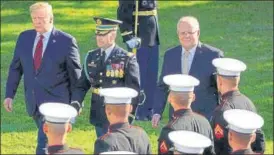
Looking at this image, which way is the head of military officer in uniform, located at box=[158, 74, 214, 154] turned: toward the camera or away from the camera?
away from the camera

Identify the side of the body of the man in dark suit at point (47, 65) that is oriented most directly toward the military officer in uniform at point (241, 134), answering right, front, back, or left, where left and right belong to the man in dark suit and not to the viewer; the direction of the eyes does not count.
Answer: left

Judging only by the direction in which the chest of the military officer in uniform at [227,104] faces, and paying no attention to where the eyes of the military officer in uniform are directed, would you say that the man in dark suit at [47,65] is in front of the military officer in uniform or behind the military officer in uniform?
in front

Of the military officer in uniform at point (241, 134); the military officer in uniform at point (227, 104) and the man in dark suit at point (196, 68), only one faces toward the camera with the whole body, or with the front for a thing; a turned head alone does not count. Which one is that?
the man in dark suit

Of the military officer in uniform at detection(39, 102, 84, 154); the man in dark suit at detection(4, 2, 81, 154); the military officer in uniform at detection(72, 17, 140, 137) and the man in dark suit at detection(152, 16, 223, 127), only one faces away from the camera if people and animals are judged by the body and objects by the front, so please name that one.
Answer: the military officer in uniform at detection(39, 102, 84, 154)

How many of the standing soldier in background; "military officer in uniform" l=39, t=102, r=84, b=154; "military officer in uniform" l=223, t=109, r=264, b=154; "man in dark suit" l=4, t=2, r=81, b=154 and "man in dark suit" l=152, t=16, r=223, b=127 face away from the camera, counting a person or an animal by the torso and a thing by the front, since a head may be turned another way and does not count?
2

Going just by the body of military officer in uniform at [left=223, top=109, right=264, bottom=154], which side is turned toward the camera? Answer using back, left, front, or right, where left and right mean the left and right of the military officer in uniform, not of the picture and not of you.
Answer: back

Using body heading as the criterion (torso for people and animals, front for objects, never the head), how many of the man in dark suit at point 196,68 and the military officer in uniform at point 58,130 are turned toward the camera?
1

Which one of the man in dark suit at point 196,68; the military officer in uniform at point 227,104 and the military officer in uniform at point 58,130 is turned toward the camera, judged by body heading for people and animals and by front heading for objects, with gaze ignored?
the man in dark suit

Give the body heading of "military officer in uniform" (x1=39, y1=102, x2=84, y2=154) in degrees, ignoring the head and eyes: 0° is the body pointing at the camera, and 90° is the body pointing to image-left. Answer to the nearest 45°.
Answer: approximately 180°

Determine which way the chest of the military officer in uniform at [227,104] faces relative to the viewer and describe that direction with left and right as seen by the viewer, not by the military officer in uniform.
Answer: facing away from the viewer and to the left of the viewer

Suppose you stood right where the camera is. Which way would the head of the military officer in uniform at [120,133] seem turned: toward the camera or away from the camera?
away from the camera

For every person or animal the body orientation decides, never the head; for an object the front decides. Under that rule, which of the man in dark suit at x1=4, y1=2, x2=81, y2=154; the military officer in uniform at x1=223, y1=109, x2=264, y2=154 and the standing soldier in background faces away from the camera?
the military officer in uniform

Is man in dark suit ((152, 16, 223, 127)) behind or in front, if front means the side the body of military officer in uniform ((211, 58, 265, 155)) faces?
in front

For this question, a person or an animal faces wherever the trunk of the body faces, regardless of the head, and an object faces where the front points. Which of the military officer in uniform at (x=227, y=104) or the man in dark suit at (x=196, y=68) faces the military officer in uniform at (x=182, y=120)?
the man in dark suit
